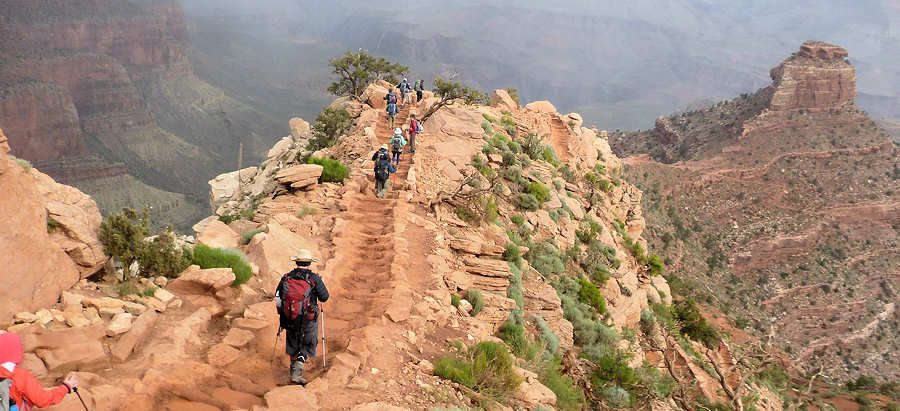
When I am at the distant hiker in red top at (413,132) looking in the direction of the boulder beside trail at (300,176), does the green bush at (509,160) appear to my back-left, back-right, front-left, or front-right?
back-left

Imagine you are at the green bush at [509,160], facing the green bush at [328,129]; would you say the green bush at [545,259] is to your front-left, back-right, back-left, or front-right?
back-left
